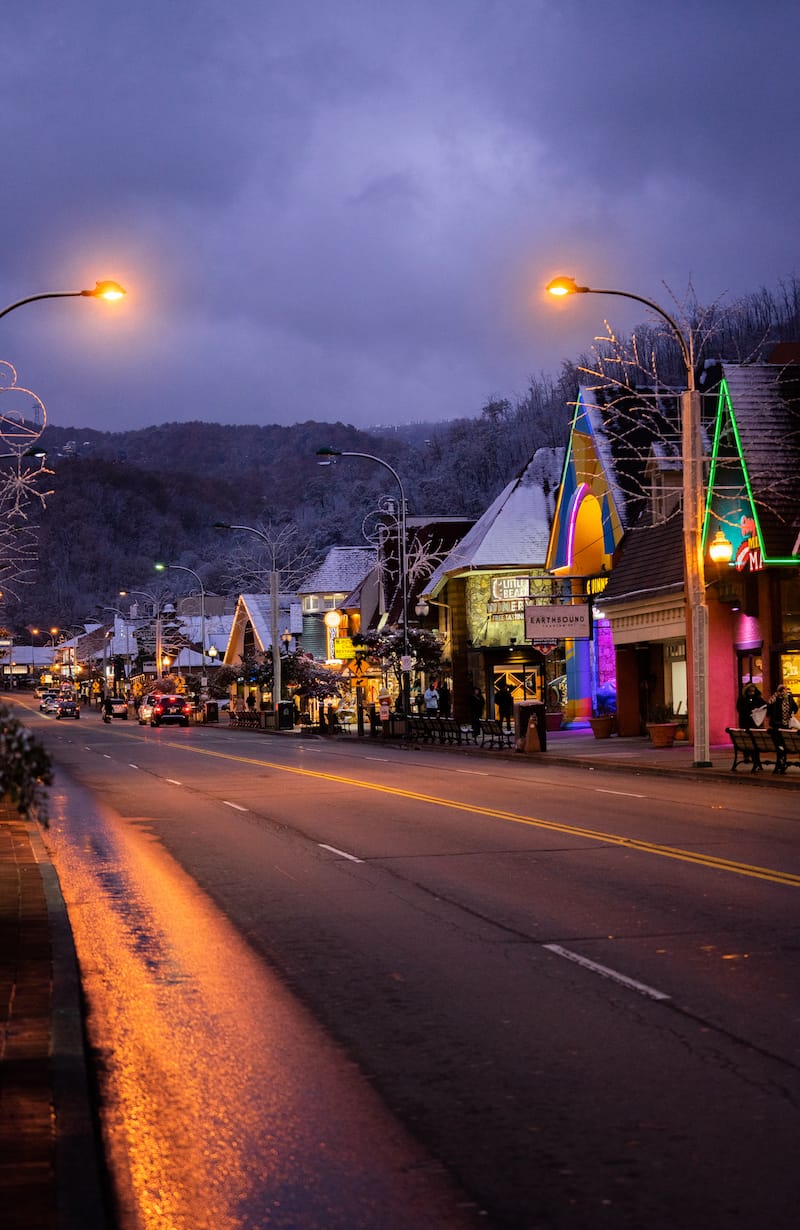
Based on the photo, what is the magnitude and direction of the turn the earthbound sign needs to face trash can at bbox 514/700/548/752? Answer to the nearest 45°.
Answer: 0° — it already faces it

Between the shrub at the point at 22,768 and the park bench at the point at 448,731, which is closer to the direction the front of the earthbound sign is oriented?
the shrub

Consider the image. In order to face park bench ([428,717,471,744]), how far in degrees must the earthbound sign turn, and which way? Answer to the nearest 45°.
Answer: approximately 135° to its right

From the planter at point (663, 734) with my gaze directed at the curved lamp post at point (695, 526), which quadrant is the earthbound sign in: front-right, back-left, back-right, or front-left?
back-right

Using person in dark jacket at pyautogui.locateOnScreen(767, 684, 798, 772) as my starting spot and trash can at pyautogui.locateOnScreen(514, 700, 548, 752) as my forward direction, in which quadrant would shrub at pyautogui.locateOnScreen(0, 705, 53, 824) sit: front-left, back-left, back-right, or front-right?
back-left

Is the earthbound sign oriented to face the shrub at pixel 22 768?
yes
